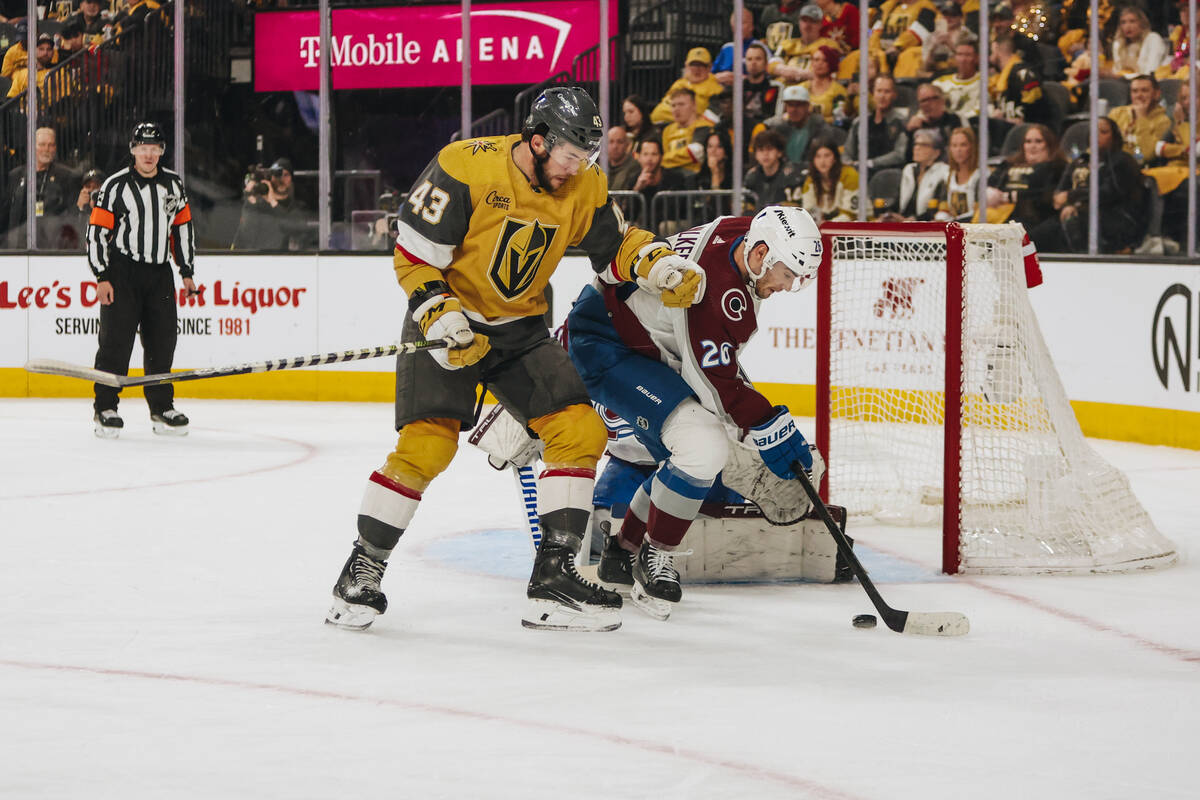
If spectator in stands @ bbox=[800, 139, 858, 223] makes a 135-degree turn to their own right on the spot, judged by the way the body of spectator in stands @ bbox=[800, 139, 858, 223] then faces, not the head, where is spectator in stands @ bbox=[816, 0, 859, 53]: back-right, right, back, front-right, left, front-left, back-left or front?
front-right

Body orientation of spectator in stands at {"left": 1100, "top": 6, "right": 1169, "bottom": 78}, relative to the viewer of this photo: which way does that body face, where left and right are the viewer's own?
facing the viewer and to the left of the viewer

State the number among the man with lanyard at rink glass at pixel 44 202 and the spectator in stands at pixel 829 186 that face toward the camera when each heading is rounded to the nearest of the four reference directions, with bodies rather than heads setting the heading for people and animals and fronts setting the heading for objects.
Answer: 2

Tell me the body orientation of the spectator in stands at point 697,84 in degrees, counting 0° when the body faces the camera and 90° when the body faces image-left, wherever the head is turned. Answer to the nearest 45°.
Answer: approximately 0°

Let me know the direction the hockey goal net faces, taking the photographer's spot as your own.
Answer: facing to the left of the viewer

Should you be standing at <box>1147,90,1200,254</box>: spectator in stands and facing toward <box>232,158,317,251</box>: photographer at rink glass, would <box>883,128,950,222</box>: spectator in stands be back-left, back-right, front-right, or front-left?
front-right

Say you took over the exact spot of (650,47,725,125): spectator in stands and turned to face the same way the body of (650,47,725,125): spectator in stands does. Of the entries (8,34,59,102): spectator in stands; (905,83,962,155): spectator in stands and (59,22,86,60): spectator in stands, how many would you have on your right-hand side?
2

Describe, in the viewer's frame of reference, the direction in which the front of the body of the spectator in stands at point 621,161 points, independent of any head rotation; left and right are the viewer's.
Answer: facing the viewer
